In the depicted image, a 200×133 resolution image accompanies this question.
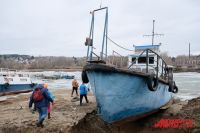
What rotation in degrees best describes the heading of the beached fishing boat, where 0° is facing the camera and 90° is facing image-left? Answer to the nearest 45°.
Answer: approximately 45°
